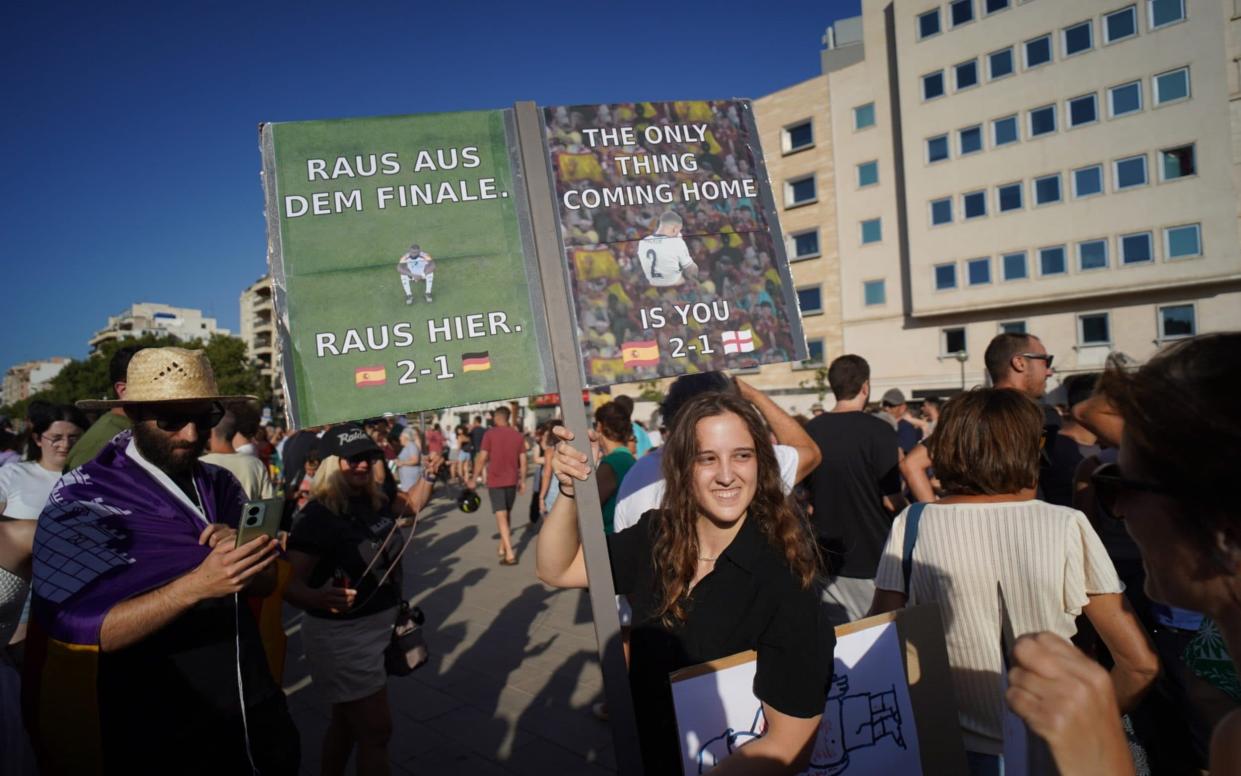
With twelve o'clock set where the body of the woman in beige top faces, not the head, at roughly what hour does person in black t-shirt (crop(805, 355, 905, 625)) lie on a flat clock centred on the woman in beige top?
The person in black t-shirt is roughly at 11 o'clock from the woman in beige top.

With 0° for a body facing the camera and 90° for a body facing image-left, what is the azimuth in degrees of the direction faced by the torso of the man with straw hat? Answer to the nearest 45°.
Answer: approximately 315°

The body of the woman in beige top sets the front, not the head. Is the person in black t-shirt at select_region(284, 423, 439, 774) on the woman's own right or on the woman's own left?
on the woman's own left

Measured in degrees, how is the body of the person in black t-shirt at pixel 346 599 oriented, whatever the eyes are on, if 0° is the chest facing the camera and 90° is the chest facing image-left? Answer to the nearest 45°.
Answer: approximately 315°

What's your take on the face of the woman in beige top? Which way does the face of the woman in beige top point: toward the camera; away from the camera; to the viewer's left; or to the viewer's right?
away from the camera

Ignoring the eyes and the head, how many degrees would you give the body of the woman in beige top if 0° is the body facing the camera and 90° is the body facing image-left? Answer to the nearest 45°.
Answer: approximately 180°

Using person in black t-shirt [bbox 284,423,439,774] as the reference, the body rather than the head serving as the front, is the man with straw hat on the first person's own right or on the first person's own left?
on the first person's own right
